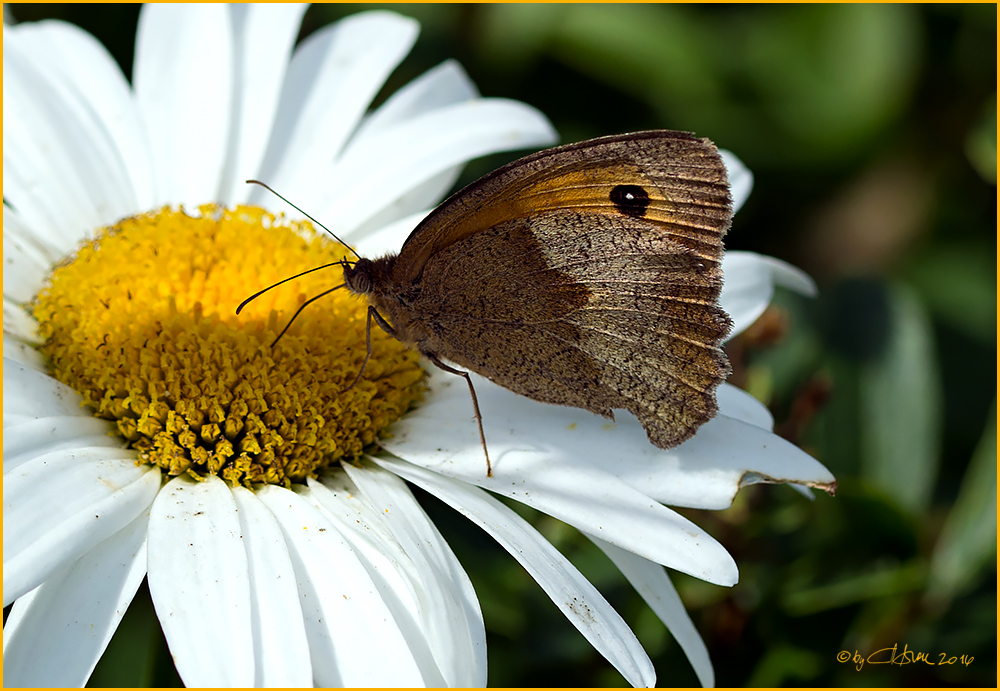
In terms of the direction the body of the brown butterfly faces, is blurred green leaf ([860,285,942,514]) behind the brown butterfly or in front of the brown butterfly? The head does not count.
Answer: behind

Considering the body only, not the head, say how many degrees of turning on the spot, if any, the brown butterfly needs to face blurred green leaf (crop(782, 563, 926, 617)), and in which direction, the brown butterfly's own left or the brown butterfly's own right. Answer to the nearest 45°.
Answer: approximately 180°

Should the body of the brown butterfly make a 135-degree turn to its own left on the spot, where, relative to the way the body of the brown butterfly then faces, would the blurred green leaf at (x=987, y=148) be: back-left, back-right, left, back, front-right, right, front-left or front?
left

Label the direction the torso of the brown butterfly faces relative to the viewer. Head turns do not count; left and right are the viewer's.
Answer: facing to the left of the viewer

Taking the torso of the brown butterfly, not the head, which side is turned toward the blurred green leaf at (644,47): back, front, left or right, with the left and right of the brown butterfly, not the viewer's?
right

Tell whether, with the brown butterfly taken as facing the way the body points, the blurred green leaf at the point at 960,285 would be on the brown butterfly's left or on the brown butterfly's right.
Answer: on the brown butterfly's right

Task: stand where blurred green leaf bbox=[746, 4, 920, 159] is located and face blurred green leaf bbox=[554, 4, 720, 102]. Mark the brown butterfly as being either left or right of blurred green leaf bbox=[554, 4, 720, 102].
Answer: left
